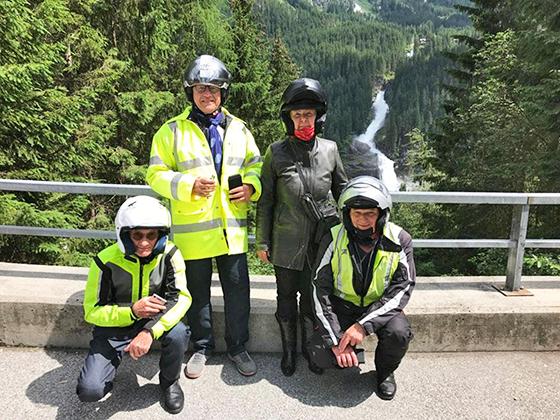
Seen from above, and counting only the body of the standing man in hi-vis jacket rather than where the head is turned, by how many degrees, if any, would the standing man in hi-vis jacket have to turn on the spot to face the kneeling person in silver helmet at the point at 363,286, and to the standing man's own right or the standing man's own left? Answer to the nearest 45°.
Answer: approximately 90° to the standing man's own left

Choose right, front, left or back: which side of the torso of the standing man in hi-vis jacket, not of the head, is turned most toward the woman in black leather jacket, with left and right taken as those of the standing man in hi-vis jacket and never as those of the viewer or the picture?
left

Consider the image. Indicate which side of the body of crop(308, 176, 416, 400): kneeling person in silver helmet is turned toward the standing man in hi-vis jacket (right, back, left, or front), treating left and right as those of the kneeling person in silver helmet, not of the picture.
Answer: right

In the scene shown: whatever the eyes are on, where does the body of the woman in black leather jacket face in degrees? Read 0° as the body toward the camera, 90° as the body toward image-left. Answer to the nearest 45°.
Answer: approximately 0°
